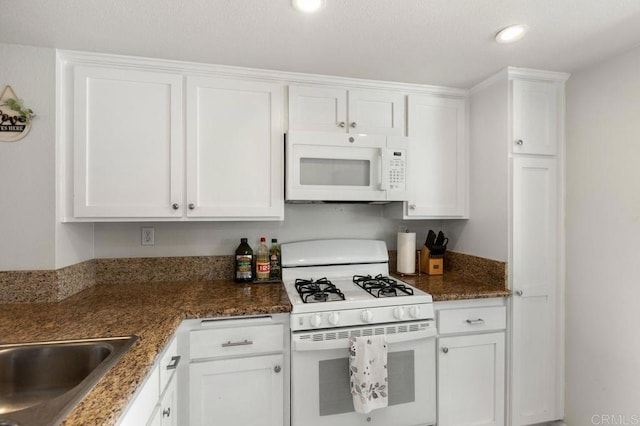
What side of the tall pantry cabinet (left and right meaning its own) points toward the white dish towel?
right

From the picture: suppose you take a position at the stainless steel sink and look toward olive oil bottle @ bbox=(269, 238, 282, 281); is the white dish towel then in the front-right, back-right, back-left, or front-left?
front-right

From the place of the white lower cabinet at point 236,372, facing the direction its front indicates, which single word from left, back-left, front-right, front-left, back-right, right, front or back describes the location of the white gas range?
left

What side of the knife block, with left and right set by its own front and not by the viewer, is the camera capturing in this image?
front

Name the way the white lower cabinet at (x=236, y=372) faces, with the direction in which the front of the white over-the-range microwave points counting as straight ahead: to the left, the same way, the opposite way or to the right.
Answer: the same way

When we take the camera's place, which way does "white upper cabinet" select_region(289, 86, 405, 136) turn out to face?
facing the viewer

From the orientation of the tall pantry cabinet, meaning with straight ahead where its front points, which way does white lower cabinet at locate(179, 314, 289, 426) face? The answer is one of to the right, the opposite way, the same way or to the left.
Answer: the same way

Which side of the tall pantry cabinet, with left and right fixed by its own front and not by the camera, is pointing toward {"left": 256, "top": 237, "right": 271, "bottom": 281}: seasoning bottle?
right

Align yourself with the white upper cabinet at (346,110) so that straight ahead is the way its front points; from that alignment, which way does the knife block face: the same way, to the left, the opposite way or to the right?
the same way

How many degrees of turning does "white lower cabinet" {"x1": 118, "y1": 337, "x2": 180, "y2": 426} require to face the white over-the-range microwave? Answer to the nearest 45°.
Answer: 0° — it already faces it

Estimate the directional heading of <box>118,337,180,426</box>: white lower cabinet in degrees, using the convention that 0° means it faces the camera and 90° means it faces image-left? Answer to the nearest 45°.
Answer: approximately 270°

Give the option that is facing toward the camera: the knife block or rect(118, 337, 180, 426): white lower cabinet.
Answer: the knife block

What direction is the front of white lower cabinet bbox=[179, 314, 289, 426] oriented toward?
toward the camera

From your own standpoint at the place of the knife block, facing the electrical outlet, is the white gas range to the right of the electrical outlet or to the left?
left

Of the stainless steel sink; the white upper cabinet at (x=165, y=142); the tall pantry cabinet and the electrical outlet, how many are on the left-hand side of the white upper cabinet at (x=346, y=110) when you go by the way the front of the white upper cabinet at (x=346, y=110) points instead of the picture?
1

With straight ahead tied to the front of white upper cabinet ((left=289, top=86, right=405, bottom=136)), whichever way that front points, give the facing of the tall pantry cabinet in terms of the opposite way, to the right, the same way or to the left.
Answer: the same way
